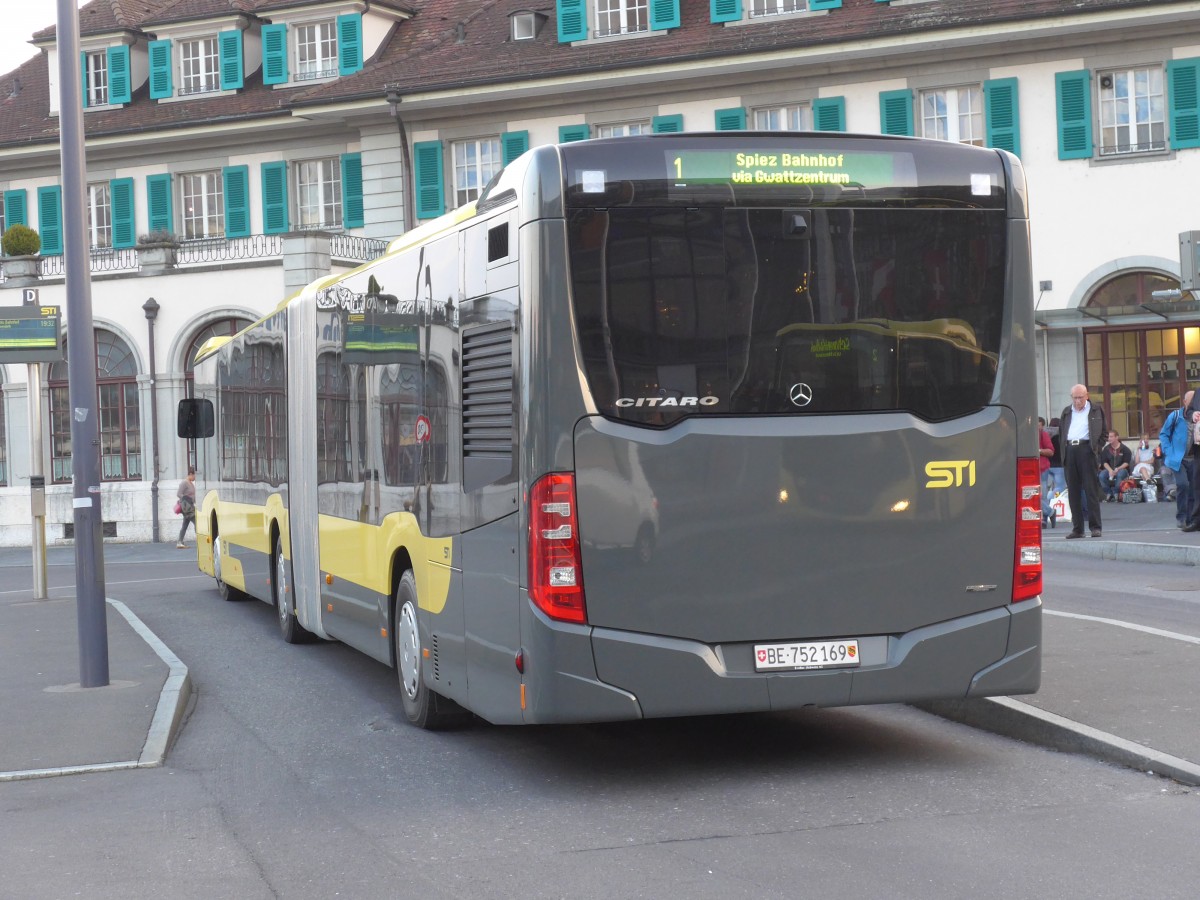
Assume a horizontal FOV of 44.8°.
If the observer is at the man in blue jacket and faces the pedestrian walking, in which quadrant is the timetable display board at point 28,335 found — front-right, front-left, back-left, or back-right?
front-left

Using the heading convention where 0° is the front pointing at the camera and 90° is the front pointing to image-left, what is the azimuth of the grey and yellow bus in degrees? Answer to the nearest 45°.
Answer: approximately 135°

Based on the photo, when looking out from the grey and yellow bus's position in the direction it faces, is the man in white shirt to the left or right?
on its right

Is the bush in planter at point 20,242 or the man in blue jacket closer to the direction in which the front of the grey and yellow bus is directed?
the bush in planter

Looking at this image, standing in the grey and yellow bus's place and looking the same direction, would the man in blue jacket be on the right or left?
on its right
